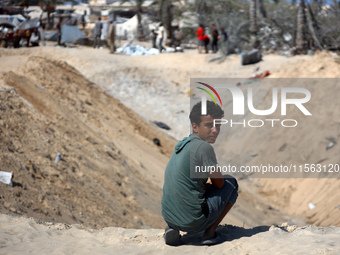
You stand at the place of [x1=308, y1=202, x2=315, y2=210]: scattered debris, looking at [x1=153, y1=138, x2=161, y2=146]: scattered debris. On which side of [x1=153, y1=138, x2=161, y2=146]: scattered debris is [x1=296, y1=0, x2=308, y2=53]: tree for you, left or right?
right

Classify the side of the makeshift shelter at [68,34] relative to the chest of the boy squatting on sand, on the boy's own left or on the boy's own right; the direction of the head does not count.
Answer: on the boy's own left

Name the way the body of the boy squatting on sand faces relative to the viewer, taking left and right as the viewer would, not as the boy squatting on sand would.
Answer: facing away from the viewer and to the right of the viewer

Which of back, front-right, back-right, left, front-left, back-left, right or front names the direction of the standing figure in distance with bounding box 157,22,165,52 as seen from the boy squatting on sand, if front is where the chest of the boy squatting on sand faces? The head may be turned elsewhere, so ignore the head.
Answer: front-left

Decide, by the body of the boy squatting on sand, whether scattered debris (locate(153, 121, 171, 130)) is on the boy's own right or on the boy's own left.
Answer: on the boy's own left

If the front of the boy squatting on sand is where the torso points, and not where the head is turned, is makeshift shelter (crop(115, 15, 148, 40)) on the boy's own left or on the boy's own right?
on the boy's own left

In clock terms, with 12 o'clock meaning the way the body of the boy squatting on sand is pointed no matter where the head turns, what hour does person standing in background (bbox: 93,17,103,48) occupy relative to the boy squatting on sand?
The person standing in background is roughly at 10 o'clock from the boy squatting on sand.
